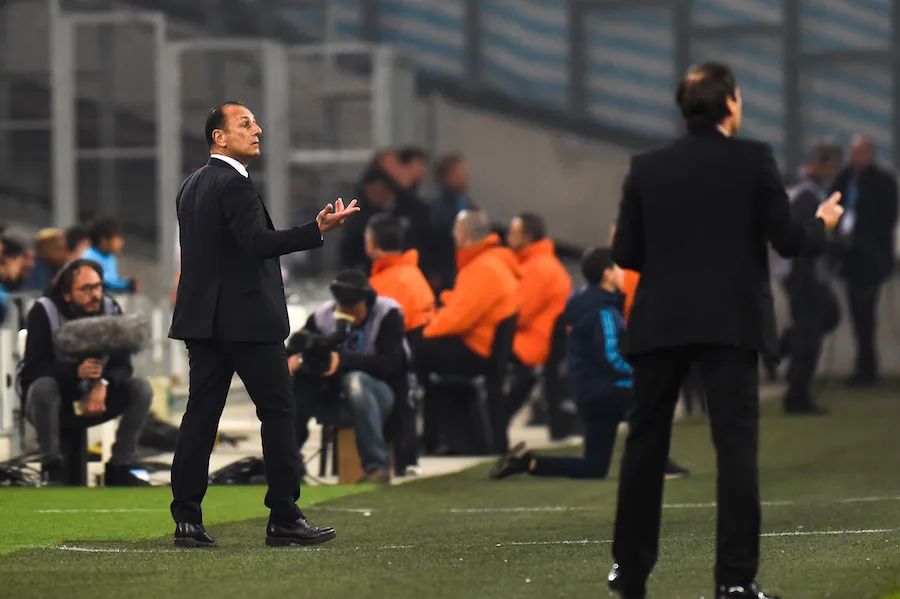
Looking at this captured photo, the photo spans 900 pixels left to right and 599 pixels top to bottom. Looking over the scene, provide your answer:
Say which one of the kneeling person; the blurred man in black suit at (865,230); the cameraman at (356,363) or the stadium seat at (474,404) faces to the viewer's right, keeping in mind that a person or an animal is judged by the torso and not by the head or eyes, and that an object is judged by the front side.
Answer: the kneeling person

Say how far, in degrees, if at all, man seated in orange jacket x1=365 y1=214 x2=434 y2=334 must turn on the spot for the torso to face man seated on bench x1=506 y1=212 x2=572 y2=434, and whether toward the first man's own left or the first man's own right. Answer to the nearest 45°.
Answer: approximately 90° to the first man's own right

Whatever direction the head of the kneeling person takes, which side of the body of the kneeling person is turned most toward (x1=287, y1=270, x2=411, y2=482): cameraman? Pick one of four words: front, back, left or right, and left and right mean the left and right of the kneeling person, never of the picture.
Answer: back

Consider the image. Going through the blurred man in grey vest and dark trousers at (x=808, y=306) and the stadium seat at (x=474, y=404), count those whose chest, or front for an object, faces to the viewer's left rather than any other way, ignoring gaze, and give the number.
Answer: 1

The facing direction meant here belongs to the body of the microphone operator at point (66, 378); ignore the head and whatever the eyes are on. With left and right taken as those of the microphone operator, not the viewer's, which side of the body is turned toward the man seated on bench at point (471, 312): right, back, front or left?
left

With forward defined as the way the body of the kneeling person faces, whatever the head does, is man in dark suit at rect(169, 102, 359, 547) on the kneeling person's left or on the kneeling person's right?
on the kneeling person's right

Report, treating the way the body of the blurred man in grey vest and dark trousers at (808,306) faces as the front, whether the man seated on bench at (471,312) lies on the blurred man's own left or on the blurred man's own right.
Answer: on the blurred man's own right

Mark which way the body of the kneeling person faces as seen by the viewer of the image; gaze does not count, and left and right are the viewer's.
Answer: facing to the right of the viewer

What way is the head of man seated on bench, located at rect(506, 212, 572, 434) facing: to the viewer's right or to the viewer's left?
to the viewer's left

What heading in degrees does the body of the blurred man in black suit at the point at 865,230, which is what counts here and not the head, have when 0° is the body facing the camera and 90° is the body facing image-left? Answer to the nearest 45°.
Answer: approximately 45°
